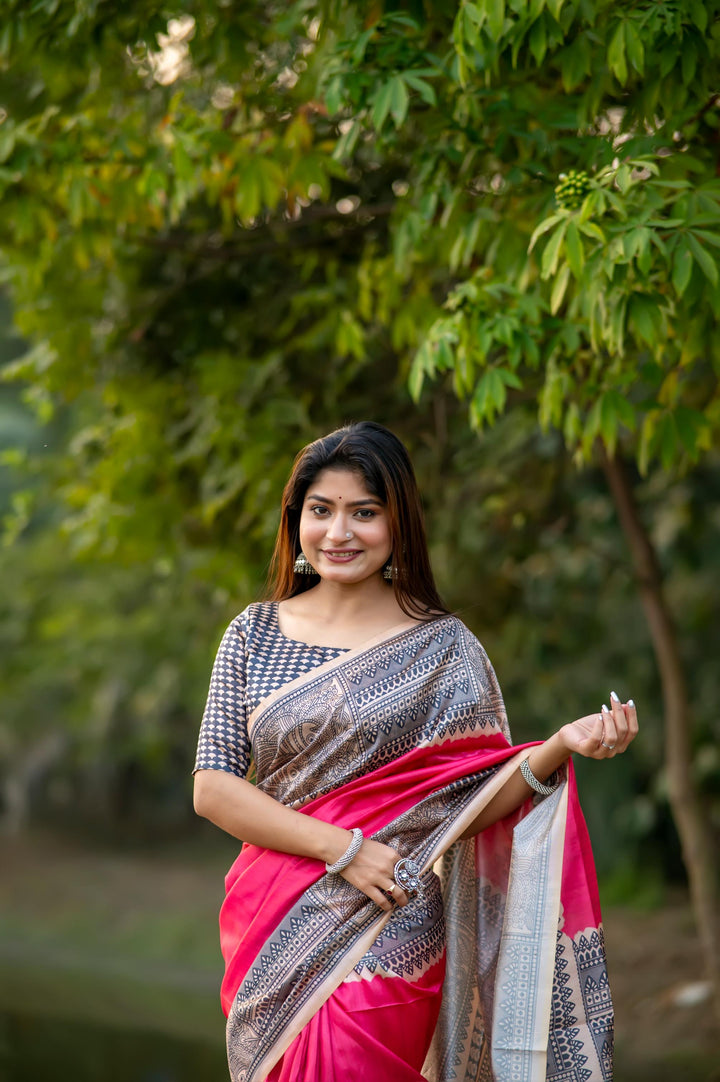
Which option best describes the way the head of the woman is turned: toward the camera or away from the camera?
toward the camera

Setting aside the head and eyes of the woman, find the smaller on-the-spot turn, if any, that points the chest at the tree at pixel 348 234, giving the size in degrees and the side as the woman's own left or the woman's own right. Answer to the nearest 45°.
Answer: approximately 180°

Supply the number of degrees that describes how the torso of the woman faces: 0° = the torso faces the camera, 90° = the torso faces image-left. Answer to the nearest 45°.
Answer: approximately 0°
